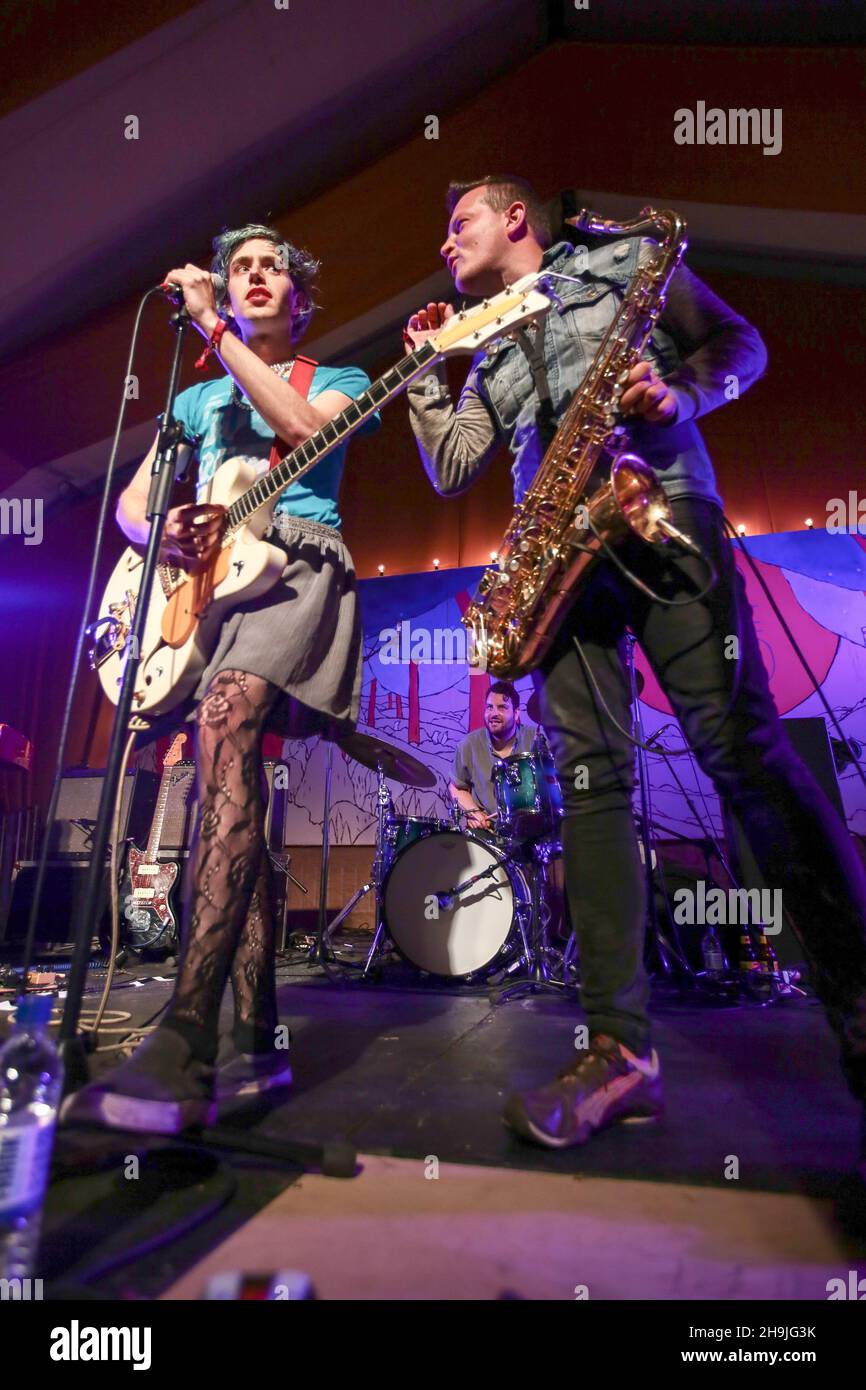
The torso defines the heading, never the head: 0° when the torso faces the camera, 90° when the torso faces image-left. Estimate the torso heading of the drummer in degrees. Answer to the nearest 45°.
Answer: approximately 0°

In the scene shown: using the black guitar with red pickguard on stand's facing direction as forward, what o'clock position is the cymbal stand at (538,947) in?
The cymbal stand is roughly at 10 o'clock from the black guitar with red pickguard on stand.

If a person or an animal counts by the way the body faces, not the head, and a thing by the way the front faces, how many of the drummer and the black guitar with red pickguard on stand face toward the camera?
2

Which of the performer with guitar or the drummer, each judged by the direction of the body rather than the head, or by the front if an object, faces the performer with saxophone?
the drummer

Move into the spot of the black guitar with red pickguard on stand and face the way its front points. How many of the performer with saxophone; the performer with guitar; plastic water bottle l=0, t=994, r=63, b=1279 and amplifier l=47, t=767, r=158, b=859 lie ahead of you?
3

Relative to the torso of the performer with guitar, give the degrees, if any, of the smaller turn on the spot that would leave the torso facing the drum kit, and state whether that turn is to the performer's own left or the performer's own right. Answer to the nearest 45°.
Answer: approximately 180°

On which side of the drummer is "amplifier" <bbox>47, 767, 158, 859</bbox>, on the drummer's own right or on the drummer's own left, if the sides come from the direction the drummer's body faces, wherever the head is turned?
on the drummer's own right

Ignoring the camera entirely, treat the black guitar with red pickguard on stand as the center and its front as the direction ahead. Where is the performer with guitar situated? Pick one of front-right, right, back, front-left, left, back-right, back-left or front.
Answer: front

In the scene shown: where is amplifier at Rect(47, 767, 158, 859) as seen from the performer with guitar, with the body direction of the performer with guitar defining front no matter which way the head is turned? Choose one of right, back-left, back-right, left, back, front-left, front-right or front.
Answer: back-right
